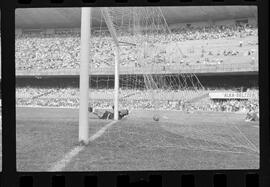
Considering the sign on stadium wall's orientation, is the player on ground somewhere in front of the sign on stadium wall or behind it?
in front

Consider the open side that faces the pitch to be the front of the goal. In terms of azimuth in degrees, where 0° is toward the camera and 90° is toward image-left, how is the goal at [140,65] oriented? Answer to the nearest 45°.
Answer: approximately 90°

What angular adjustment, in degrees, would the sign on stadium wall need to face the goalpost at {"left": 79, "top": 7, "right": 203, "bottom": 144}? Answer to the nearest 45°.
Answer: approximately 45° to its right

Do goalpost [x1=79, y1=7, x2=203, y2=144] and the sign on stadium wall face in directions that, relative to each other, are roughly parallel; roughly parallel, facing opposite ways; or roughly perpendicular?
roughly perpendicular

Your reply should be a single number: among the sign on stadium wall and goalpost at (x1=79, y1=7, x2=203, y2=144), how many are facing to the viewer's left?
1

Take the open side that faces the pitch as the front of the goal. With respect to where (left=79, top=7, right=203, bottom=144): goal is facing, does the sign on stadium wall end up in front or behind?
behind

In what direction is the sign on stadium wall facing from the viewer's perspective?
toward the camera

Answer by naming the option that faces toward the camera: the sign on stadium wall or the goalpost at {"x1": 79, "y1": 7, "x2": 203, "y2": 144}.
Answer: the sign on stadium wall
